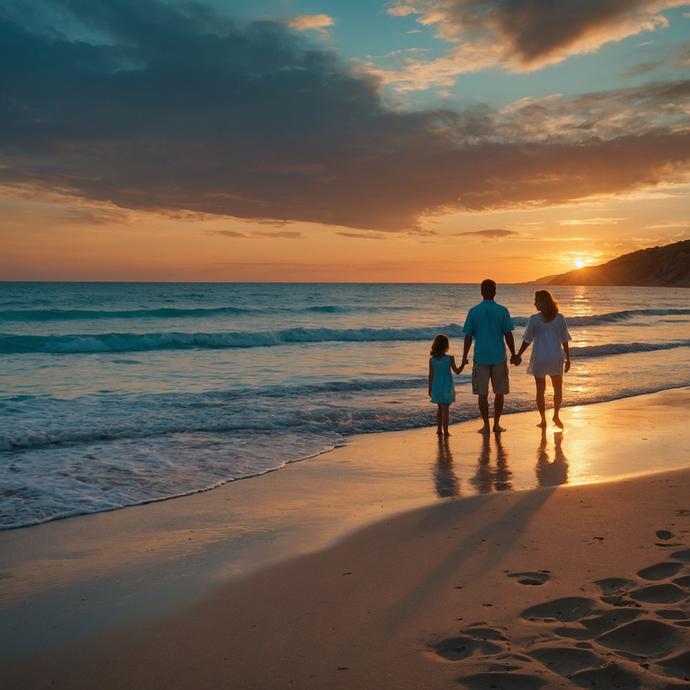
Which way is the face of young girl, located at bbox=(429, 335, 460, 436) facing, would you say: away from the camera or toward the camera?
away from the camera

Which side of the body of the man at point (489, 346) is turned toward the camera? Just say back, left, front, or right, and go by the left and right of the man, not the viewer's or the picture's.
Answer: back
